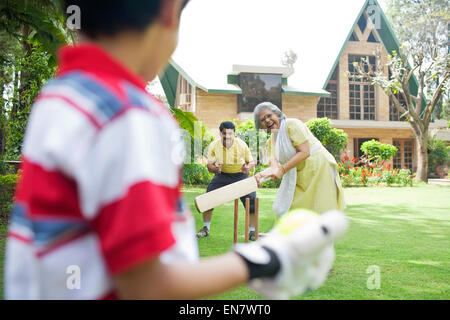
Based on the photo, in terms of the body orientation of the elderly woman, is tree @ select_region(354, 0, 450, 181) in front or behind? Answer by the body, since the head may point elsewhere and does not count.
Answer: behind

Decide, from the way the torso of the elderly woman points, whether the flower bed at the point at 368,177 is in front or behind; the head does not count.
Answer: behind

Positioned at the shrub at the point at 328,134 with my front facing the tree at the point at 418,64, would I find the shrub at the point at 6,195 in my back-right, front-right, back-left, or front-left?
back-right

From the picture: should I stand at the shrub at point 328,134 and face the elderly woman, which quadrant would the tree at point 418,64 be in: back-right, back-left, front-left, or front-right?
back-left

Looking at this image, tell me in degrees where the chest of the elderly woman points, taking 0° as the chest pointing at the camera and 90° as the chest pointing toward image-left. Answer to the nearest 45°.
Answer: approximately 45°

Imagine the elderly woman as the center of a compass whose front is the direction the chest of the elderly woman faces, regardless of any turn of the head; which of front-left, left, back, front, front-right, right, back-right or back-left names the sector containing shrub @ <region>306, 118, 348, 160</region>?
back-right

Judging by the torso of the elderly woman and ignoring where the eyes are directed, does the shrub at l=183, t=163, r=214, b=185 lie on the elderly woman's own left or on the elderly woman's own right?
on the elderly woman's own right
